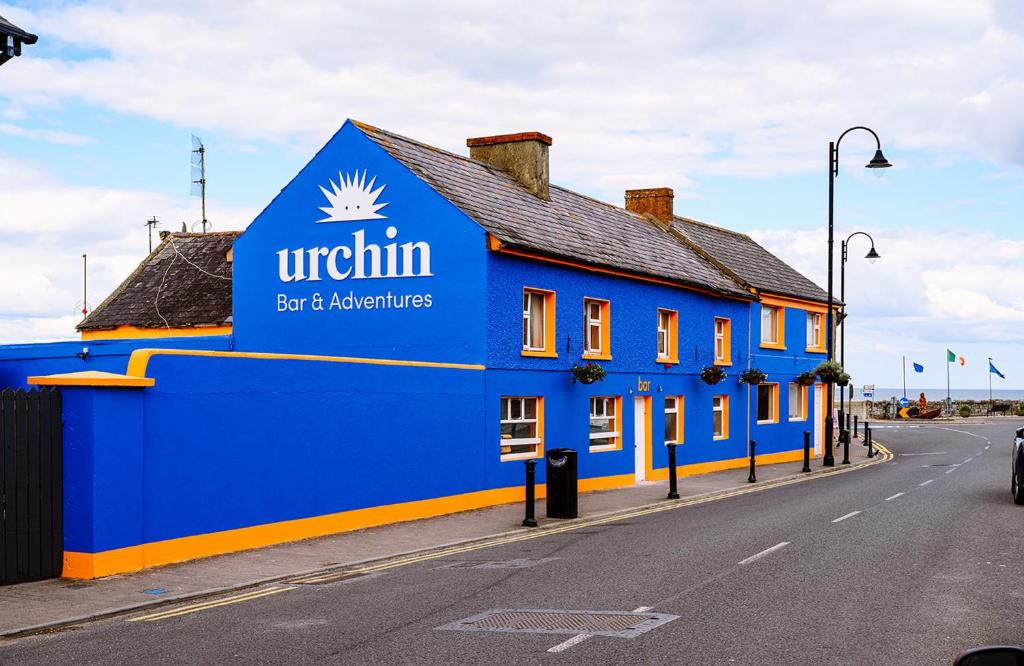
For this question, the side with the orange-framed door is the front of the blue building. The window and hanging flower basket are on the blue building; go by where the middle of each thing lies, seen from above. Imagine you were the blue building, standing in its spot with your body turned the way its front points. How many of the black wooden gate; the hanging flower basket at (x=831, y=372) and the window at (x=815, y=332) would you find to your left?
2

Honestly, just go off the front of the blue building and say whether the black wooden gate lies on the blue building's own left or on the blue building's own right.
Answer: on the blue building's own right

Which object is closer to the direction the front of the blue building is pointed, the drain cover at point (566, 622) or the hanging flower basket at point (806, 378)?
the drain cover

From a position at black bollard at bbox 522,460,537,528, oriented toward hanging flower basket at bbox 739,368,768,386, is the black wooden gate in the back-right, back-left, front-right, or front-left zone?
back-left

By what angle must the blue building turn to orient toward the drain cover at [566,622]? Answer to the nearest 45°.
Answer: approximately 45° to its right

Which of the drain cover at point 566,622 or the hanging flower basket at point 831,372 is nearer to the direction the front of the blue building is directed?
the drain cover

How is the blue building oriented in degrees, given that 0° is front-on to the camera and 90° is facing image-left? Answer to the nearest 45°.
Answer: approximately 315°
